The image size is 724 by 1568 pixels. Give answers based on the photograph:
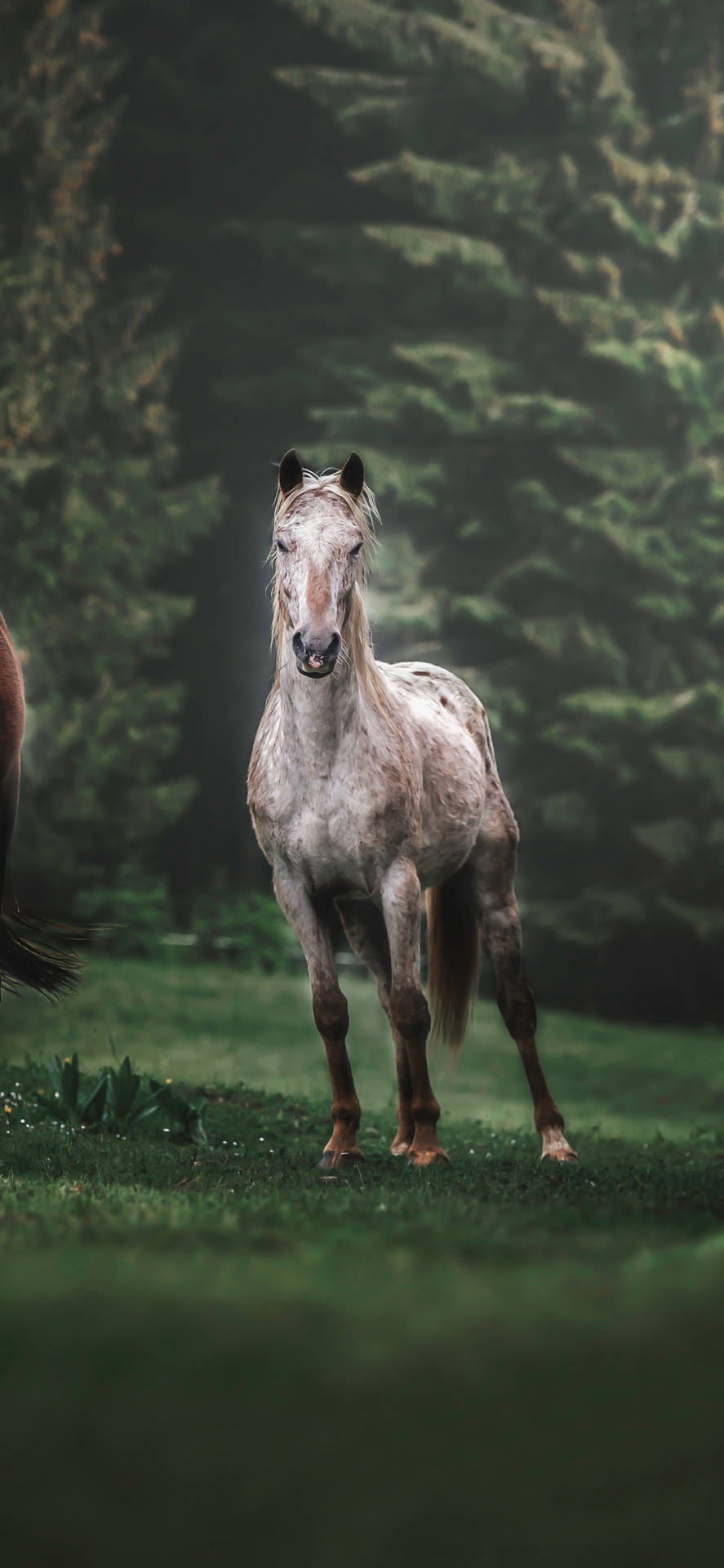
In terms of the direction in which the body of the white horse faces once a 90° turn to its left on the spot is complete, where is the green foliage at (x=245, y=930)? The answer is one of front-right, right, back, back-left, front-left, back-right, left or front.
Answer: back-left

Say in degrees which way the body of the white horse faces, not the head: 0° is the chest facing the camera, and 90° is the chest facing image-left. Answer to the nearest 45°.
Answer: approximately 45°

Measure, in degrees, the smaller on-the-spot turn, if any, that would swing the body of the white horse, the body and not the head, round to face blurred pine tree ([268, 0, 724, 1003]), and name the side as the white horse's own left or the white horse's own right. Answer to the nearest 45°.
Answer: approximately 135° to the white horse's own right

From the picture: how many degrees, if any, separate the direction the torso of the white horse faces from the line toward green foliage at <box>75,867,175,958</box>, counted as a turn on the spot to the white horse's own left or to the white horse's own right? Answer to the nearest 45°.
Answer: approximately 135° to the white horse's own right
